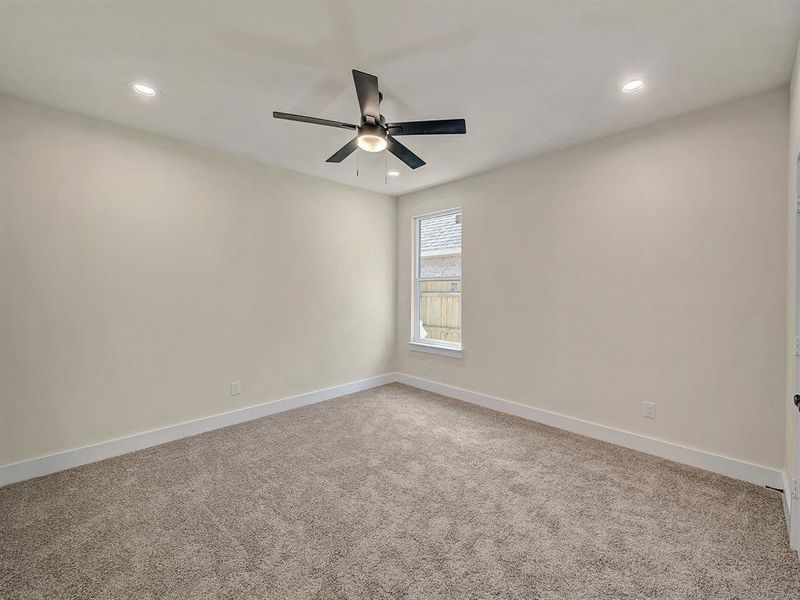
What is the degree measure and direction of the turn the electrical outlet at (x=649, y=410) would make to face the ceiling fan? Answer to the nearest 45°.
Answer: approximately 45° to its right

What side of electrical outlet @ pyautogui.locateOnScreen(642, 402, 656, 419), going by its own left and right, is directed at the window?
right

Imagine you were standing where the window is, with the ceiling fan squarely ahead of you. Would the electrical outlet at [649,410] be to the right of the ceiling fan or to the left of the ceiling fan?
left

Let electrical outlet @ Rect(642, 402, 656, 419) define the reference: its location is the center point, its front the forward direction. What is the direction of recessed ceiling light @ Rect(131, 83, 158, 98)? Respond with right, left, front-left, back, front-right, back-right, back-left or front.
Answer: front-right

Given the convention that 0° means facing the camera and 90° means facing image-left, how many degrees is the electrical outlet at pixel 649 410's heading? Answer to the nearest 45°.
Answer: approximately 0°

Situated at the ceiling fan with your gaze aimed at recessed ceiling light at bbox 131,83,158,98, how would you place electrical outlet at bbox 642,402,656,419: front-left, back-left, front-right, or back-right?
back-right

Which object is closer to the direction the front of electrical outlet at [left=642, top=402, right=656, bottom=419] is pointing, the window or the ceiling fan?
the ceiling fan
